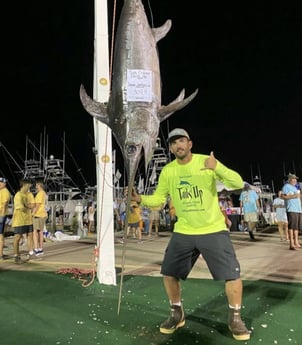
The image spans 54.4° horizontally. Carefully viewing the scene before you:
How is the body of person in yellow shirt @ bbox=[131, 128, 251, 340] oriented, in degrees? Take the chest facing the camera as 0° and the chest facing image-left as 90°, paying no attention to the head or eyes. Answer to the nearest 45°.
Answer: approximately 0°

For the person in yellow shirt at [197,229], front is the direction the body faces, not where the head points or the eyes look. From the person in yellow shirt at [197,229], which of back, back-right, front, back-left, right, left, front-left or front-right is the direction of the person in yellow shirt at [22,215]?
back-right

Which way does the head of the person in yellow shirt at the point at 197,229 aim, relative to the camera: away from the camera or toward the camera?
toward the camera

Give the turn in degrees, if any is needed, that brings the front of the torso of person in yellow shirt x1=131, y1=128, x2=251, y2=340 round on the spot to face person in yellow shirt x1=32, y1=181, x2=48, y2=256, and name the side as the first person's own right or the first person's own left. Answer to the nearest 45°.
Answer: approximately 135° to the first person's own right

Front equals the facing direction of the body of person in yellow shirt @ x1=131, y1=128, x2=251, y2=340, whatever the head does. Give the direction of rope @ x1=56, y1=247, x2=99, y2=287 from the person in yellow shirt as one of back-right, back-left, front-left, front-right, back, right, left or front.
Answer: back-right
